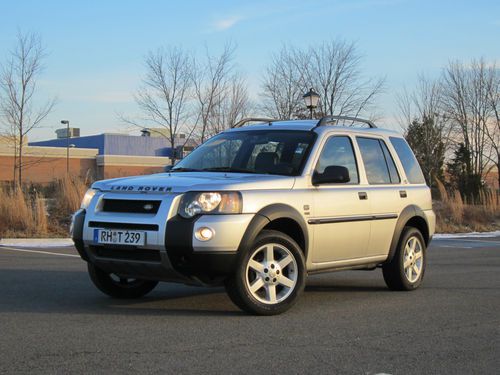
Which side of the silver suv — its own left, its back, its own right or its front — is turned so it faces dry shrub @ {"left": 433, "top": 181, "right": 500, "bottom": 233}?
back

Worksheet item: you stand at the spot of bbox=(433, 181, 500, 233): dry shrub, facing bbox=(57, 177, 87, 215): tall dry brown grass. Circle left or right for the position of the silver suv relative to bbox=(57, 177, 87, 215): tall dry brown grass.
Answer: left

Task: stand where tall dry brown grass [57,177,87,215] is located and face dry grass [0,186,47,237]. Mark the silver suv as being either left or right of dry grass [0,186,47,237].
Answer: left

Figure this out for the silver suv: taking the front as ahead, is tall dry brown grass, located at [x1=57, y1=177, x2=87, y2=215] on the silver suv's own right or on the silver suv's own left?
on the silver suv's own right

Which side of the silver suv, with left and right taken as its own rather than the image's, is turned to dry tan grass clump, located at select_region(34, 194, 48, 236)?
right

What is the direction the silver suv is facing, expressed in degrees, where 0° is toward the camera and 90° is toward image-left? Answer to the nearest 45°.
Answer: approximately 45°

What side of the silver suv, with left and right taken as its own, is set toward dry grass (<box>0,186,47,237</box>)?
right
